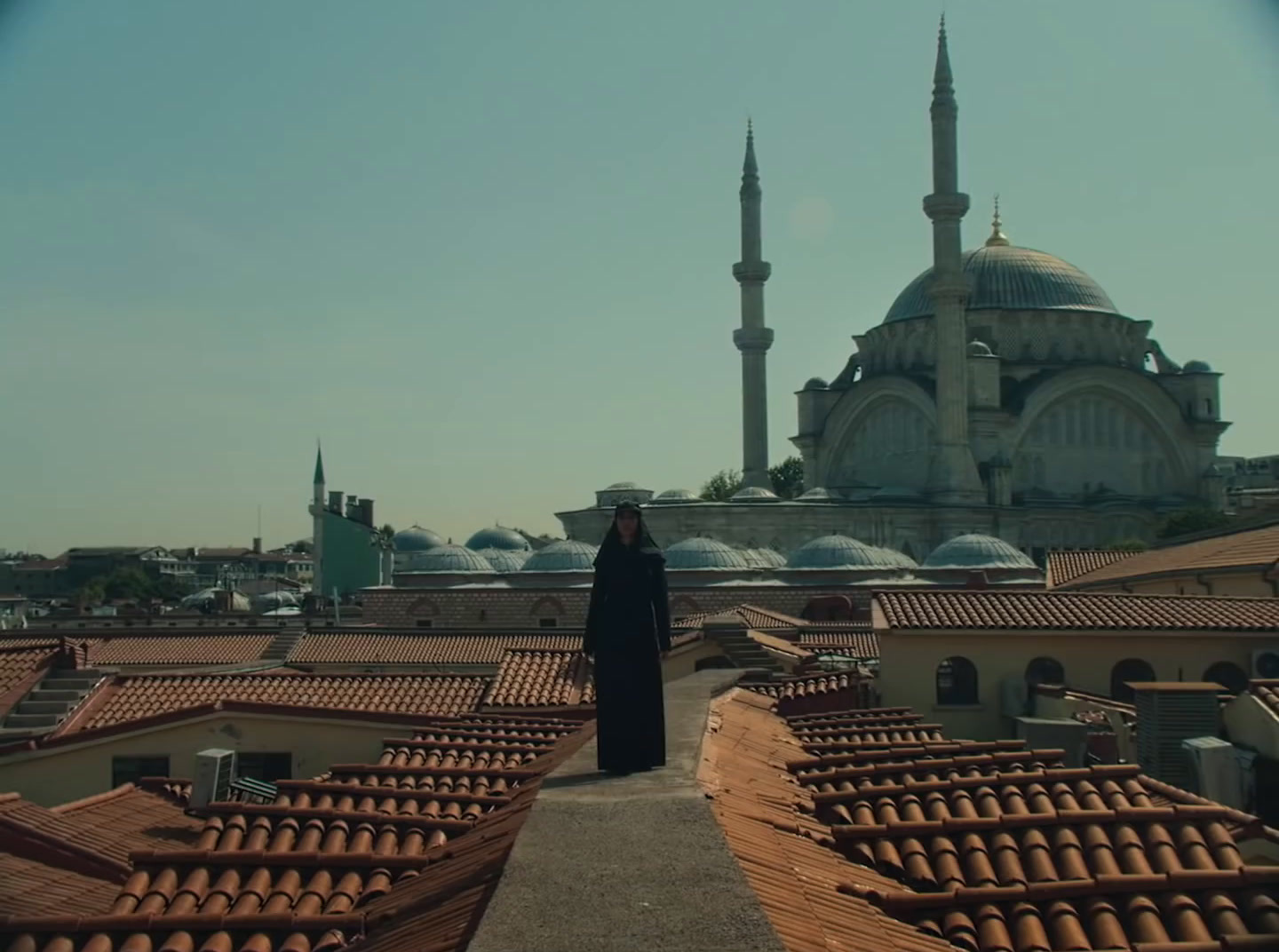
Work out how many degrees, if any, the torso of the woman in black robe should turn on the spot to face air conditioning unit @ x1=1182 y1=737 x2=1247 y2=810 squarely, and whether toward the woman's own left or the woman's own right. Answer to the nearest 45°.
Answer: approximately 135° to the woman's own left

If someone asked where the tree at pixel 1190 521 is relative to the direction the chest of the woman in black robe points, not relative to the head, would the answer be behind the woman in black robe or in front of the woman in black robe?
behind

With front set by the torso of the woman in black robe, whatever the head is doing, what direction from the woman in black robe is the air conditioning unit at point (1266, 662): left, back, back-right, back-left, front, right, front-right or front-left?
back-left

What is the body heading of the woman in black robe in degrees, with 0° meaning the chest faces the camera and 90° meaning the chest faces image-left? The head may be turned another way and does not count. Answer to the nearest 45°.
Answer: approximately 0°

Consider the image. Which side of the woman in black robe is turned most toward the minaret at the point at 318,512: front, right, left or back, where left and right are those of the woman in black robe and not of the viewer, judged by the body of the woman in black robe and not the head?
back
